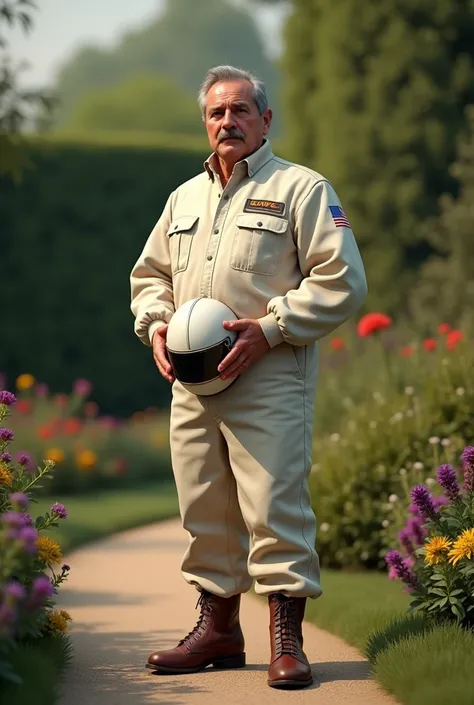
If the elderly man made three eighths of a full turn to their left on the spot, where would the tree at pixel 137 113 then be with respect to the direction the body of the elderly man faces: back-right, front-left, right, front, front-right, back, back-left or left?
left

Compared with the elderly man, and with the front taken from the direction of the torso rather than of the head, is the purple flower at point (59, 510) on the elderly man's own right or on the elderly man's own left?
on the elderly man's own right

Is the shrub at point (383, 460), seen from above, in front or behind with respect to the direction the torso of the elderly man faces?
behind

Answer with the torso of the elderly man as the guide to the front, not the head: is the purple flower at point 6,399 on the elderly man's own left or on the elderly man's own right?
on the elderly man's own right

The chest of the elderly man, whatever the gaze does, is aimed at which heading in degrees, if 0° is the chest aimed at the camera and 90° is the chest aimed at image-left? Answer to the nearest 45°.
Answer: approximately 45°

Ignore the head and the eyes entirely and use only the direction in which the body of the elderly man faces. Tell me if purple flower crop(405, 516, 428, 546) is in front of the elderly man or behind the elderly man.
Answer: behind

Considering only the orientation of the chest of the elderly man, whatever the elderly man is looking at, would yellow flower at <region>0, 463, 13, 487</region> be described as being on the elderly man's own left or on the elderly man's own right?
on the elderly man's own right
